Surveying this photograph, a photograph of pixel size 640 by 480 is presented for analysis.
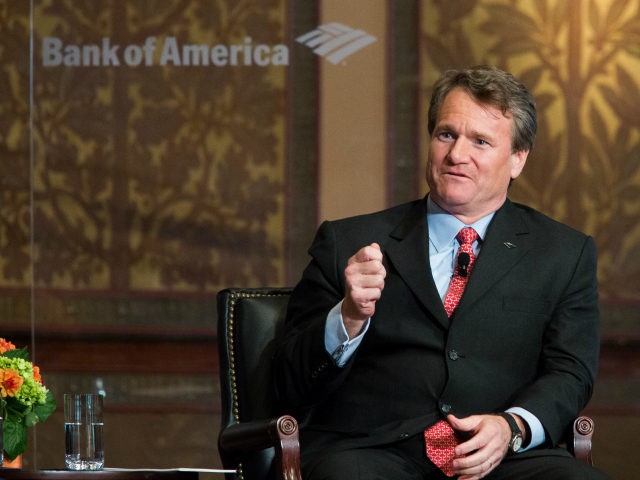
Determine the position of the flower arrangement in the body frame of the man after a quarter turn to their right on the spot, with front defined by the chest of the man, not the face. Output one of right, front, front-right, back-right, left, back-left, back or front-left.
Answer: front

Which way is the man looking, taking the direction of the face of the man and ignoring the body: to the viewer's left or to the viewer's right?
to the viewer's left

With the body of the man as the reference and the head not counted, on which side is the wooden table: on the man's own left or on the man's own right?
on the man's own right

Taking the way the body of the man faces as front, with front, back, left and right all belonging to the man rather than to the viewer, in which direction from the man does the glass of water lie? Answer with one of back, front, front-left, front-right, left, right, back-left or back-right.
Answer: right

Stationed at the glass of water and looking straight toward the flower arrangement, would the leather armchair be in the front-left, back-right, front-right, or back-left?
back-right

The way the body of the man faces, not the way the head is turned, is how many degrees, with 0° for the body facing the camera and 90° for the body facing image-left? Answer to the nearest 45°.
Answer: approximately 0°
